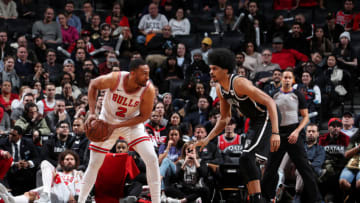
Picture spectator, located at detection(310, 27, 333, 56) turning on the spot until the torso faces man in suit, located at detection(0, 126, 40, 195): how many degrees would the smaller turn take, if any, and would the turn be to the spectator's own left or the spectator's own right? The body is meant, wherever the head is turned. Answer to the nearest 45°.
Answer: approximately 45° to the spectator's own right

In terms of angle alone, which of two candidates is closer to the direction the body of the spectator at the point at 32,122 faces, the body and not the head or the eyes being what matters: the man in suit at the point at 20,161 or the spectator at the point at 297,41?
the man in suit

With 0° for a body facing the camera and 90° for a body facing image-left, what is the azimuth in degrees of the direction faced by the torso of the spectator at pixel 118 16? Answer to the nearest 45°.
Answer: approximately 0°

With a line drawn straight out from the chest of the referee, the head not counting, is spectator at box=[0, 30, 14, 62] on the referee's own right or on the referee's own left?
on the referee's own right

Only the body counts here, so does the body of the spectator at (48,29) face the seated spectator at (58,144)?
yes

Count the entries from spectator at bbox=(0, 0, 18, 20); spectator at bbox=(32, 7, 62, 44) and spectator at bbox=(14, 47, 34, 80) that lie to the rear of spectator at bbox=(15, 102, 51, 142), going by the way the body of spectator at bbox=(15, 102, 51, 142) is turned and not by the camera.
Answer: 3

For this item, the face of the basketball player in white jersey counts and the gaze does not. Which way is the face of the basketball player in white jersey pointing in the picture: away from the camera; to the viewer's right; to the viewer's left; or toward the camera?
to the viewer's right

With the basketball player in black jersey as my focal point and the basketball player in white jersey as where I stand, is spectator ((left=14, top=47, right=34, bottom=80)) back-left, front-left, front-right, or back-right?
back-left

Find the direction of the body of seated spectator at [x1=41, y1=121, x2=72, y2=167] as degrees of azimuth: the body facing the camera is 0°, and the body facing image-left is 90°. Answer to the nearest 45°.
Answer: approximately 315°

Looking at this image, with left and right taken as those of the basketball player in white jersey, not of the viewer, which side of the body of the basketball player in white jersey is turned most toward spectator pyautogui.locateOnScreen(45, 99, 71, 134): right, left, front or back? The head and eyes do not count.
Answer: back

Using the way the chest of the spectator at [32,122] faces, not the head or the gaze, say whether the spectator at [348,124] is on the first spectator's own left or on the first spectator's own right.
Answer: on the first spectator's own left
